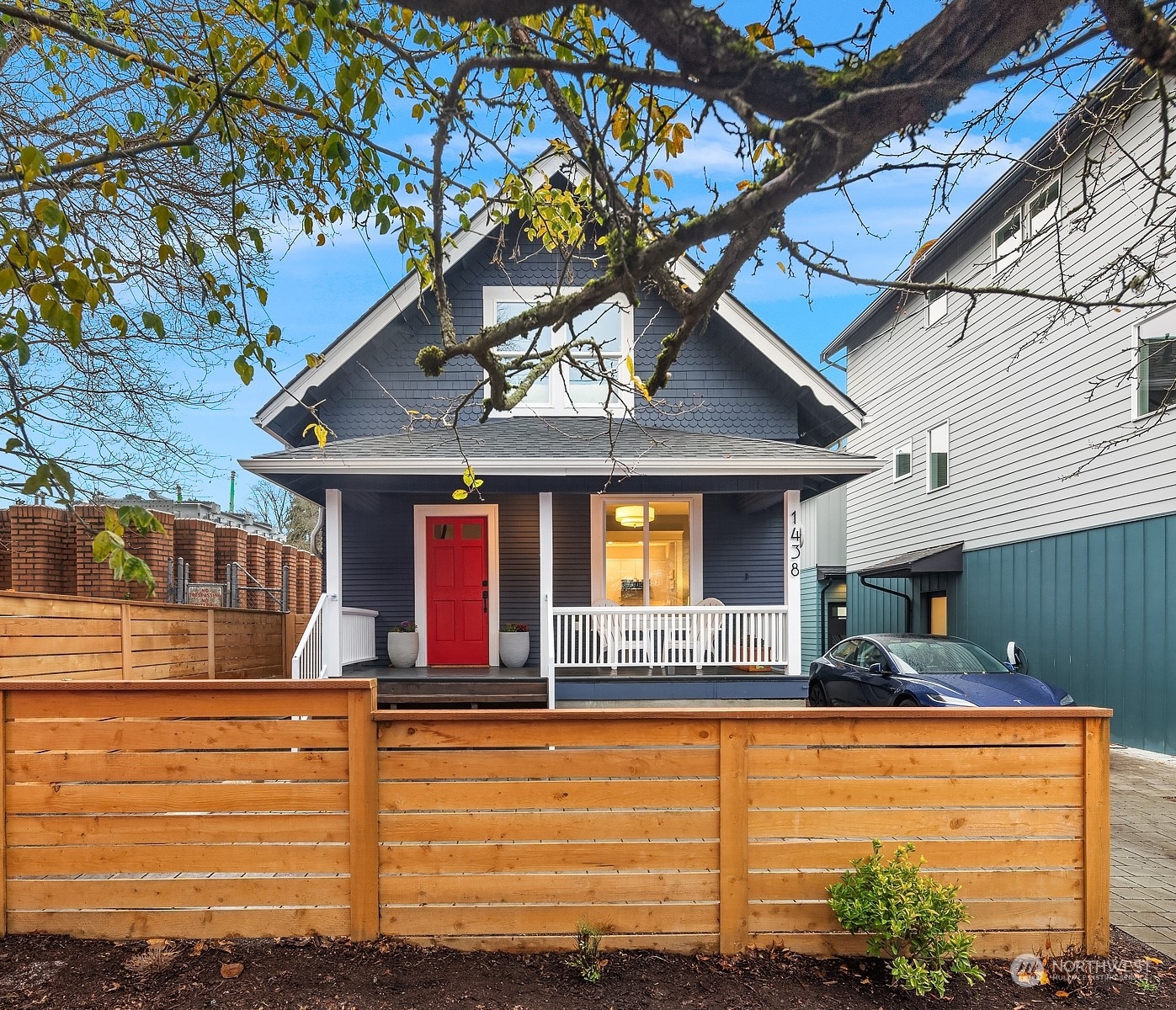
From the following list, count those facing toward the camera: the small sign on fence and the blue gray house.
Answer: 2

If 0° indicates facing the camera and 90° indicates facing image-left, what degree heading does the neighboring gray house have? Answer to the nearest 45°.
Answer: approximately 45°

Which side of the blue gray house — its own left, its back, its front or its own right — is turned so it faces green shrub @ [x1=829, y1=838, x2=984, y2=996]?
front

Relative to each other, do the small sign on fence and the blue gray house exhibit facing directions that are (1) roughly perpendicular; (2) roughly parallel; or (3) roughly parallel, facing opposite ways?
roughly parallel

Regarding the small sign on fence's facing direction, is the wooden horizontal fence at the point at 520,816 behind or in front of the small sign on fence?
in front

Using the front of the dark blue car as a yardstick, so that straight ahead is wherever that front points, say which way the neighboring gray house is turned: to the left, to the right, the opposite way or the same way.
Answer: to the right

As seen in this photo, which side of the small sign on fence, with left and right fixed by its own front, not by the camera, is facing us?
front

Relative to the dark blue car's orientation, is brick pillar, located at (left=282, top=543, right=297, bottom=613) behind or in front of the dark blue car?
behind

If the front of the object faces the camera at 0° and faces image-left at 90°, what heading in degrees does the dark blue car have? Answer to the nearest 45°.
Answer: approximately 315°

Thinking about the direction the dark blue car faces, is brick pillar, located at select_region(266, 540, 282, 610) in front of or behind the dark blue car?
behind
